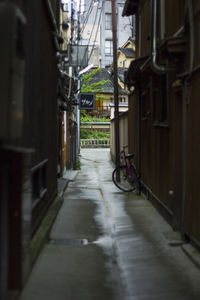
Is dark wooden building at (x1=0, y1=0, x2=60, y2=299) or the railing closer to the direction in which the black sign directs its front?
the dark wooden building

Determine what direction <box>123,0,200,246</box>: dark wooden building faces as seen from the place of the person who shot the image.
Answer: facing to the left of the viewer

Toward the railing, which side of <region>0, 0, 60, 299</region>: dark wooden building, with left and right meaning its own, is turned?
left

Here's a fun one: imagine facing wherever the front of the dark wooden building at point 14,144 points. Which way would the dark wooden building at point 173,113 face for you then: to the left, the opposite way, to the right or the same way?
the opposite way

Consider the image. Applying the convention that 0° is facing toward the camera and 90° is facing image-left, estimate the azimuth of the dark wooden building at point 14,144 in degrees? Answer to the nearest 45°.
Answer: approximately 270°

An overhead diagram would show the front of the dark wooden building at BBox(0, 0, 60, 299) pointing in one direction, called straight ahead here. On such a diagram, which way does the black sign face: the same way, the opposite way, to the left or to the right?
to the right

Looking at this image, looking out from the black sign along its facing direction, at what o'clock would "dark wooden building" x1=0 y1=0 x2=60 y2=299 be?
The dark wooden building is roughly at 12 o'clock from the black sign.

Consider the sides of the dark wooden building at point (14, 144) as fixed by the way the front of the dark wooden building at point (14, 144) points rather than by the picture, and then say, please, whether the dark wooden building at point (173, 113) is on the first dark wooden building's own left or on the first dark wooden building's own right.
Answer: on the first dark wooden building's own left

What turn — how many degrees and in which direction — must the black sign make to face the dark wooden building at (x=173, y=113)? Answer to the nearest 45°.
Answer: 0° — it already faces it

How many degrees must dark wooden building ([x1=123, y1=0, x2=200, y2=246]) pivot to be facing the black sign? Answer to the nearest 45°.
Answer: approximately 90° to its right

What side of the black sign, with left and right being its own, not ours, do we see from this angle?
front

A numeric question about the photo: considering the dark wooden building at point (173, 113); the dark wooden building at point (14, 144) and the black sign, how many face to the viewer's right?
1

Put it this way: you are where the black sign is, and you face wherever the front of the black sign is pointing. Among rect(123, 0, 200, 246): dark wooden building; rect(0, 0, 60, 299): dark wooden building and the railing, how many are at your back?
1

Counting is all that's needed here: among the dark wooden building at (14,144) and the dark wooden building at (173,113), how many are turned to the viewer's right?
1

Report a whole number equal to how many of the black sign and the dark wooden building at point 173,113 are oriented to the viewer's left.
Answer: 1
